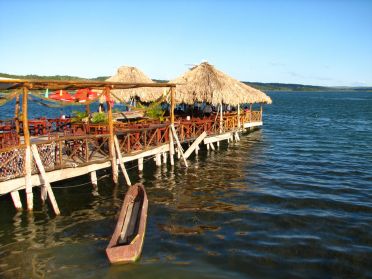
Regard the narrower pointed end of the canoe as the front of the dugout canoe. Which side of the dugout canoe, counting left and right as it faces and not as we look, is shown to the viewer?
back

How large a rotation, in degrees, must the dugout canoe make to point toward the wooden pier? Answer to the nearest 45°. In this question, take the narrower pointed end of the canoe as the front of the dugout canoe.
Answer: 0° — it already faces it
